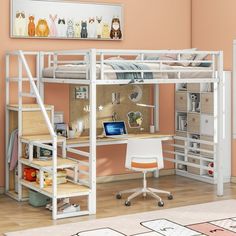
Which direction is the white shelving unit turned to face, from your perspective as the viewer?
facing the viewer and to the left of the viewer

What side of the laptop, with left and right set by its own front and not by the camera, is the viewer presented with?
front

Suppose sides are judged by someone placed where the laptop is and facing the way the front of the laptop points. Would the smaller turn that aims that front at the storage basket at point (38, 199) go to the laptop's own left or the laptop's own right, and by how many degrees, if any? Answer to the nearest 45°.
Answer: approximately 45° to the laptop's own right

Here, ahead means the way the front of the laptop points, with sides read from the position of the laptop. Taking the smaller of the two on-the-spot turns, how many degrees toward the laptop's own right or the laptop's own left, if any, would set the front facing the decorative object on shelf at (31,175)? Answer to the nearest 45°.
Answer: approximately 45° to the laptop's own right

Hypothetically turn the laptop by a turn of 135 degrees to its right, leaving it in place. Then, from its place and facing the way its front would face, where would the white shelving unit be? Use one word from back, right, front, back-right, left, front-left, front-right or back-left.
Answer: back-right

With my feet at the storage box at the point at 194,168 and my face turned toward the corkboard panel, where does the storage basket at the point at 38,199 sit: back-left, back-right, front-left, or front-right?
front-left

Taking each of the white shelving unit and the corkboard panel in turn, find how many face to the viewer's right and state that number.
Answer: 0

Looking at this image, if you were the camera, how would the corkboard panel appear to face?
facing the viewer

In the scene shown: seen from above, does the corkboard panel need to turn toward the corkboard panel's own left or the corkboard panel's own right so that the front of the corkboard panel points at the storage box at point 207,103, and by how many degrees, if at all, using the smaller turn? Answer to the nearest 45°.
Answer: approximately 90° to the corkboard panel's own left

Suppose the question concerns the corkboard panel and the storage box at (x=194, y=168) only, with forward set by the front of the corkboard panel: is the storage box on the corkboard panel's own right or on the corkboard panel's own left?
on the corkboard panel's own left

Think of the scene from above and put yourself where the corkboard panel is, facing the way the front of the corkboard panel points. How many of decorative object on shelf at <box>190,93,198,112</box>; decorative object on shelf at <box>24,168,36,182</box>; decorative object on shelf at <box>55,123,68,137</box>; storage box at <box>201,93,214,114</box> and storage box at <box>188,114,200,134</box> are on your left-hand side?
3
